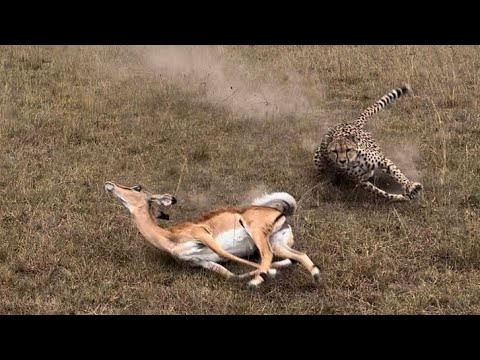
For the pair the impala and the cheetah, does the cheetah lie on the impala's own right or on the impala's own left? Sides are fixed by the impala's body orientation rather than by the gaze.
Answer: on the impala's own right

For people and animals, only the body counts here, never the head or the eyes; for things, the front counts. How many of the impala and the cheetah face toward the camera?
1

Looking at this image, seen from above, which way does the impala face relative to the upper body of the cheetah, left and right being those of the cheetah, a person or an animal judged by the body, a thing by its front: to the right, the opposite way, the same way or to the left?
to the right

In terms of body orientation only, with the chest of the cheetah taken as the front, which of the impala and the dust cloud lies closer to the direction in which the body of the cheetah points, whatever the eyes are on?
the impala

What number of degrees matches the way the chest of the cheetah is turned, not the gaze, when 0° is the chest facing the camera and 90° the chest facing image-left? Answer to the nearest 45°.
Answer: approximately 0°

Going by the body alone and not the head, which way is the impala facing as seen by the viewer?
to the viewer's left

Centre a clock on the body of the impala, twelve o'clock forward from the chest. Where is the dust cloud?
The dust cloud is roughly at 3 o'clock from the impala.

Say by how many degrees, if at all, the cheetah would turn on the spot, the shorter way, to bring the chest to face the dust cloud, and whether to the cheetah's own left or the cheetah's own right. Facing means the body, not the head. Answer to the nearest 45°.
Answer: approximately 135° to the cheetah's own right
